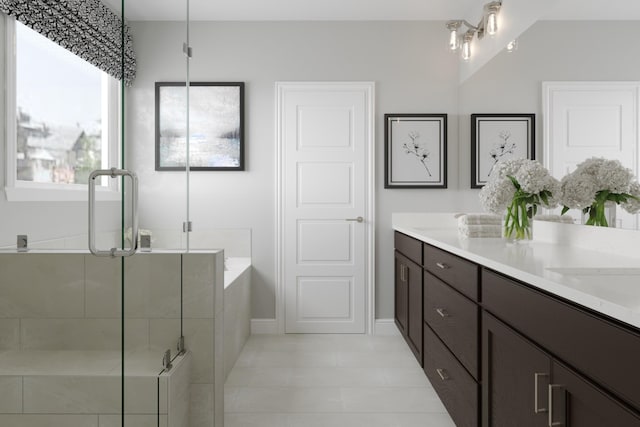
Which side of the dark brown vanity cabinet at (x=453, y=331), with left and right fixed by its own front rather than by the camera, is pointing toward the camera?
left

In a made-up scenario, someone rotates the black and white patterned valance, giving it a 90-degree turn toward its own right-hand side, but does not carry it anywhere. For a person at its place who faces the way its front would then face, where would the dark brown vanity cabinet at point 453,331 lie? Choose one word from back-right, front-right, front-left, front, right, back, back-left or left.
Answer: back-left

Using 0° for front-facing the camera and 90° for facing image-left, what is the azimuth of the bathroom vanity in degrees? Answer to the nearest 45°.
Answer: approximately 45°

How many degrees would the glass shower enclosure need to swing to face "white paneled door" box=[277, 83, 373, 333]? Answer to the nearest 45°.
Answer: approximately 135° to its left

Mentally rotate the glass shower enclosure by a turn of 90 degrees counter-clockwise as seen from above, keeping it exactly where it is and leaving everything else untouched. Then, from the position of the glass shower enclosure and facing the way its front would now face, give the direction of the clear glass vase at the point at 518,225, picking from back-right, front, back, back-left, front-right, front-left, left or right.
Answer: front

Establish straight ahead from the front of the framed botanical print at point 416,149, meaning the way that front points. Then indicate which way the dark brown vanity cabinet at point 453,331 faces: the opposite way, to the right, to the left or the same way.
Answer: to the right

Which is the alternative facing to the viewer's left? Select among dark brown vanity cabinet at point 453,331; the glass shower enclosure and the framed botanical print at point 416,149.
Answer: the dark brown vanity cabinet

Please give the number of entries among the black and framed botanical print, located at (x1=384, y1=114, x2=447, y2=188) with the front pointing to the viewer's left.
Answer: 0
